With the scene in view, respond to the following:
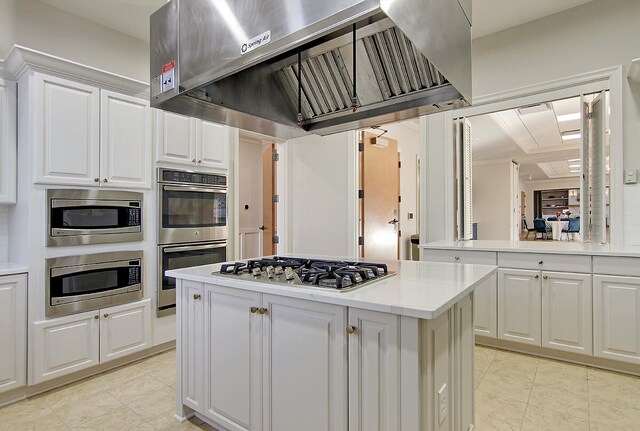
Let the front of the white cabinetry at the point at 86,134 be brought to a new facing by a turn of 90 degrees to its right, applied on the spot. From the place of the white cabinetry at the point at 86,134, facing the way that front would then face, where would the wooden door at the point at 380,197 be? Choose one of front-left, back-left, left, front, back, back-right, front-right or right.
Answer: back-left

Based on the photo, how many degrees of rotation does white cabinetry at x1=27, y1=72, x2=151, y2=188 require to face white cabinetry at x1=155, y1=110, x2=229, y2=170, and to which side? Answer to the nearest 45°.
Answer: approximately 45° to its left

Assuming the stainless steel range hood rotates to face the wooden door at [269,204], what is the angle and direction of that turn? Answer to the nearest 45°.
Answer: approximately 135° to its right

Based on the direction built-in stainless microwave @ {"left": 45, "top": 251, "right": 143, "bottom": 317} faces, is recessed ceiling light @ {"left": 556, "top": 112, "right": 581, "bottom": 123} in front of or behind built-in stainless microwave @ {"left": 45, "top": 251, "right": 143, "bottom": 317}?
in front

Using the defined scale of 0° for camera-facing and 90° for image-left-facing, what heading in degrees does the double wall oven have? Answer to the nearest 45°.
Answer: approximately 315°

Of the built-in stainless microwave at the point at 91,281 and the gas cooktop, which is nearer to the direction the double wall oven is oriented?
the gas cooktop

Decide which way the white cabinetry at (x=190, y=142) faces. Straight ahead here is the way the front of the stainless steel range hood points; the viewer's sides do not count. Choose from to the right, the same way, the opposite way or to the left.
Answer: to the left

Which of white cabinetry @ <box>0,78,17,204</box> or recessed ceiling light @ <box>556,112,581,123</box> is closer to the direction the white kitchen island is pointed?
the white cabinetry

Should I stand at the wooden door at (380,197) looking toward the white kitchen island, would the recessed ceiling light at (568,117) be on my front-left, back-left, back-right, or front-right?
back-left

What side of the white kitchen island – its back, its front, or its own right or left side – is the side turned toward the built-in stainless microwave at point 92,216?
right
